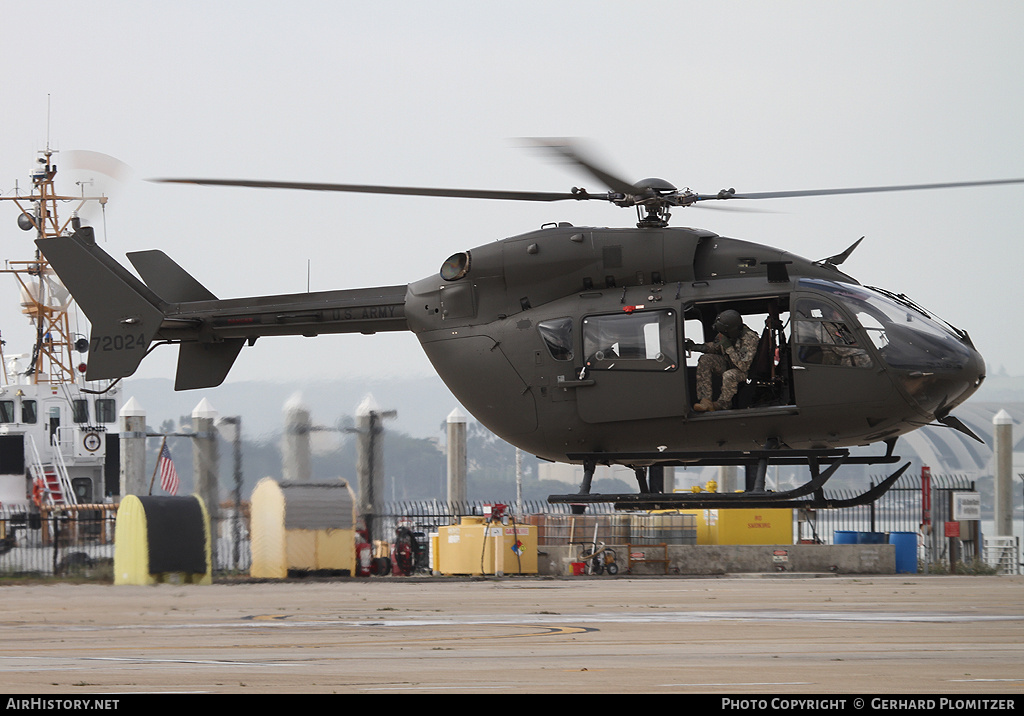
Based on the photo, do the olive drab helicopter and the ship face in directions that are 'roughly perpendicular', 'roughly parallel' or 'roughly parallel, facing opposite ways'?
roughly perpendicular

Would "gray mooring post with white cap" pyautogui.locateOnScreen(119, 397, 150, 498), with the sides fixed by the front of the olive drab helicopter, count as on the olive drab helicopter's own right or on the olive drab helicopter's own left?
on the olive drab helicopter's own left

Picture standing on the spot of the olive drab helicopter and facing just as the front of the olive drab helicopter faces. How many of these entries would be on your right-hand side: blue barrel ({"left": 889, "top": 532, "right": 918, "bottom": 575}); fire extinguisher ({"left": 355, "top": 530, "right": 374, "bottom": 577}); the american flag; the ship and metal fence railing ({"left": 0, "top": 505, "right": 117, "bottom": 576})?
0

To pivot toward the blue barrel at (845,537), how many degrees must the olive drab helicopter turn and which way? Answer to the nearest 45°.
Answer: approximately 90° to its left

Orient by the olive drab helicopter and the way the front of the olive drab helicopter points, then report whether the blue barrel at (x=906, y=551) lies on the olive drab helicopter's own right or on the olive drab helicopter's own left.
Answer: on the olive drab helicopter's own left

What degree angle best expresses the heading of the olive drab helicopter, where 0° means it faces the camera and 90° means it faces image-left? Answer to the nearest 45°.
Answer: approximately 270°

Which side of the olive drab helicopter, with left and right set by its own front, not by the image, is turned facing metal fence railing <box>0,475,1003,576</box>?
left

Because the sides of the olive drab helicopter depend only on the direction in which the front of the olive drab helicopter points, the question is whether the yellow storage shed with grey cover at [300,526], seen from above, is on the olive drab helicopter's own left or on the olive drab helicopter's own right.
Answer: on the olive drab helicopter's own left

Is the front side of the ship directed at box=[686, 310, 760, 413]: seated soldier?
no
